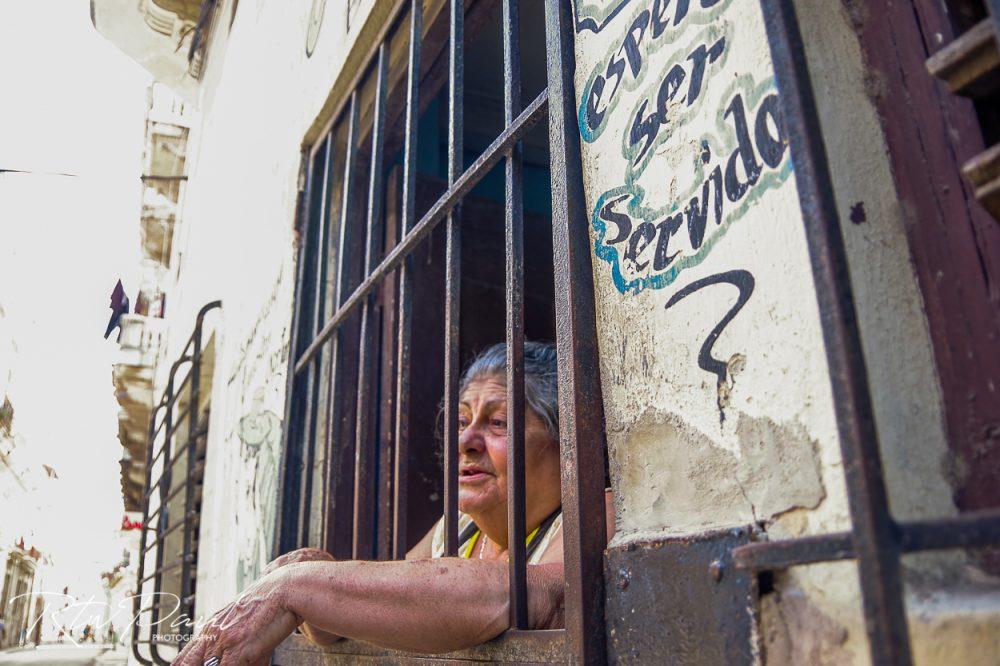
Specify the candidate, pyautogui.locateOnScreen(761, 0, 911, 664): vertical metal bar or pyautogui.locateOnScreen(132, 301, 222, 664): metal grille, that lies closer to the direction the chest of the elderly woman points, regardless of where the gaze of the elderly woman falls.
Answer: the vertical metal bar

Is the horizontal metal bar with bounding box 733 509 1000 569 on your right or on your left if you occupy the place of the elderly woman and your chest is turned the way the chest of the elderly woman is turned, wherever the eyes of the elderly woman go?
on your left

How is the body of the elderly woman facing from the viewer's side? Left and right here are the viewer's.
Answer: facing the viewer and to the left of the viewer

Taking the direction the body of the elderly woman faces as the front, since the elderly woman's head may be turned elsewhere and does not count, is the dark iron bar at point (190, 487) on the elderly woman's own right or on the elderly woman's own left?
on the elderly woman's own right

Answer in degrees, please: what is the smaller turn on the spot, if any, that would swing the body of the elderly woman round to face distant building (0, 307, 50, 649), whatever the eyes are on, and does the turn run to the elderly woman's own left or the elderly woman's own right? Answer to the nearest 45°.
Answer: approximately 90° to the elderly woman's own right

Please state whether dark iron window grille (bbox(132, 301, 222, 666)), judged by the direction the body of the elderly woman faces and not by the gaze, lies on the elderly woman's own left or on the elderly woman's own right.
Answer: on the elderly woman's own right

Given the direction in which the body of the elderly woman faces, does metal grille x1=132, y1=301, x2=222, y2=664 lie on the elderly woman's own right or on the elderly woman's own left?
on the elderly woman's own right

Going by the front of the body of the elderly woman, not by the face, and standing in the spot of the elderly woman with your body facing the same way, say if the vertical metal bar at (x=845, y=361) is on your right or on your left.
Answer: on your left
